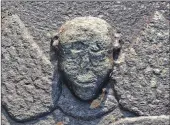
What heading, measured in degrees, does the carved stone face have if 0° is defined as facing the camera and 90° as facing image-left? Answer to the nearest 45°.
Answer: approximately 0°
